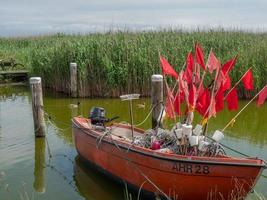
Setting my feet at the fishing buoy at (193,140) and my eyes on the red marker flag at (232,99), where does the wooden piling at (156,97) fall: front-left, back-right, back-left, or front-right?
front-left

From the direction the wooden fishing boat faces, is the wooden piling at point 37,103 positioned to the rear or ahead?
to the rear

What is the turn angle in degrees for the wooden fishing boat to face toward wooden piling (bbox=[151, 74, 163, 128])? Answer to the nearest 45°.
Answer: approximately 135° to its left

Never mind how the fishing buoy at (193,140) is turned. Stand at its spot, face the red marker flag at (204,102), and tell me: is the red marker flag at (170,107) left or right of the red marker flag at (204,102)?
left
